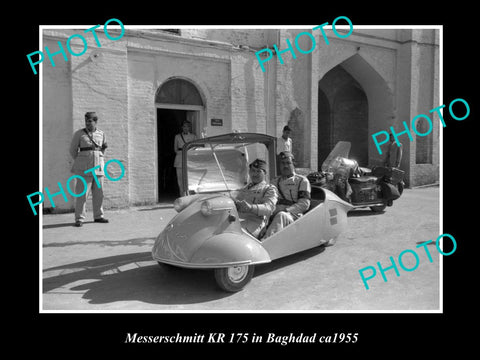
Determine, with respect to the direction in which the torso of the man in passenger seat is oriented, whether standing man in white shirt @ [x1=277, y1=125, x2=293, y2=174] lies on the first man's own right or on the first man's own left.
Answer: on the first man's own right

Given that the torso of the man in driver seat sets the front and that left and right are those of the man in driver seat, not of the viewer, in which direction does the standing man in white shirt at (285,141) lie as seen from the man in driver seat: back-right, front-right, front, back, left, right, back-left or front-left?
back-right

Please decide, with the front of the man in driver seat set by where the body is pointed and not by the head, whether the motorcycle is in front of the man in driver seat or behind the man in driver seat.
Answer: behind

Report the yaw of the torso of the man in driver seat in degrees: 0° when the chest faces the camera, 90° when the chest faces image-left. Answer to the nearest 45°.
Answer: approximately 45°

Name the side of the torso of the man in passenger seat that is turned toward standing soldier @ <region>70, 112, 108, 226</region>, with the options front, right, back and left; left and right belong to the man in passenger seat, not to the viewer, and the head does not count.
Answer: right

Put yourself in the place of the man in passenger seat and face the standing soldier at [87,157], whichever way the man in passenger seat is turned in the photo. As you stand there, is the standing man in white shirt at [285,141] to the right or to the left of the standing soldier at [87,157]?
right

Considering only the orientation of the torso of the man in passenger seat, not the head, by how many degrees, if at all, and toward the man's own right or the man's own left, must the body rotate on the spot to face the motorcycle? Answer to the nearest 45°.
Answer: approximately 135° to the man's own right
